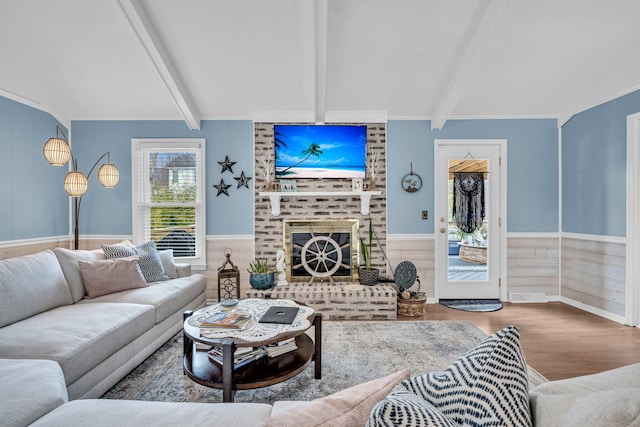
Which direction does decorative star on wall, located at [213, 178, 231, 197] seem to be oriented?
toward the camera

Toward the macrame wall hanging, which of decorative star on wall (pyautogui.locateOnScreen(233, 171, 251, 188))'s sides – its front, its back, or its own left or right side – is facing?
left

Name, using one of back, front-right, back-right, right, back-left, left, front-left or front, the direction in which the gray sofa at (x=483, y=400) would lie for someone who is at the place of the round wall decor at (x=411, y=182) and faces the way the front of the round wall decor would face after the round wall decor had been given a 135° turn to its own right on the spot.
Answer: back-left

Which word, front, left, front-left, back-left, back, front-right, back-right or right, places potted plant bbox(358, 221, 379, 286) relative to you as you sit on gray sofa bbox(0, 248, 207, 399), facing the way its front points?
front-left

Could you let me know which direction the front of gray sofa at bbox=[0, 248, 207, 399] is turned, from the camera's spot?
facing the viewer and to the right of the viewer

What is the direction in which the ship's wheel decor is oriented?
toward the camera

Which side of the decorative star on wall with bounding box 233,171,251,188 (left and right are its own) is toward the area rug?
front

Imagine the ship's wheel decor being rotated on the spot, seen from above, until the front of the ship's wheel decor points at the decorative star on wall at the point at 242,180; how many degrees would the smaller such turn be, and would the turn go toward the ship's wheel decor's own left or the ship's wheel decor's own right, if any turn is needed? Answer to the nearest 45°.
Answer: approximately 90° to the ship's wheel decor's own right

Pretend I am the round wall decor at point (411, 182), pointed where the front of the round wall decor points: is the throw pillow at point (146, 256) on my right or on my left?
on my right

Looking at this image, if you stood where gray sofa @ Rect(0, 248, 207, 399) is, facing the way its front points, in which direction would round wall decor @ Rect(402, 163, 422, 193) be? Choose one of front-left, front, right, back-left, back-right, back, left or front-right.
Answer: front-left

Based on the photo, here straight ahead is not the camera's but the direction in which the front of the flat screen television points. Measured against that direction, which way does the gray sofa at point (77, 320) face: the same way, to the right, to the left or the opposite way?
to the left

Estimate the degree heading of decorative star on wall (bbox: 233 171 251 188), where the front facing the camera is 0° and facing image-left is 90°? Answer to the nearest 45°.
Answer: approximately 0°

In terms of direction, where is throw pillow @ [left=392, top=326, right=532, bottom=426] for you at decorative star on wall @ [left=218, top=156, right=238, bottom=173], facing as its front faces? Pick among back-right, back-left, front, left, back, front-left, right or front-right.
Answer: front

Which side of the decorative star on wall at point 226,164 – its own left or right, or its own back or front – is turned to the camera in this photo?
front

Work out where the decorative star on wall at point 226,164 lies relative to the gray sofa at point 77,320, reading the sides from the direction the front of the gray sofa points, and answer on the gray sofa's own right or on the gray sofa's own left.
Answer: on the gray sofa's own left

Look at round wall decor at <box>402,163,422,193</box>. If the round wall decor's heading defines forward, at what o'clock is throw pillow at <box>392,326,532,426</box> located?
The throw pillow is roughly at 12 o'clock from the round wall decor.
